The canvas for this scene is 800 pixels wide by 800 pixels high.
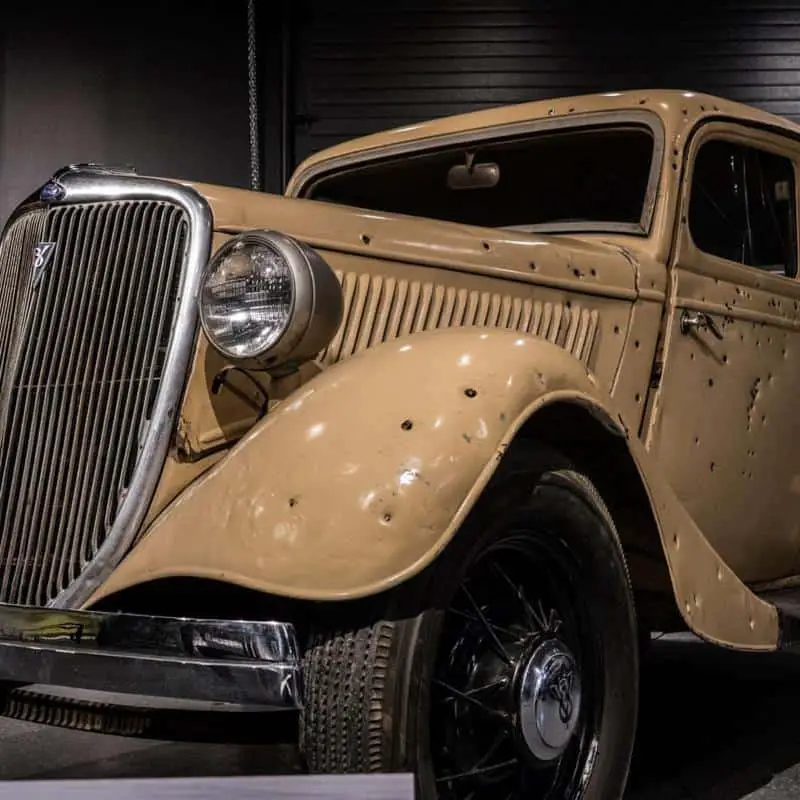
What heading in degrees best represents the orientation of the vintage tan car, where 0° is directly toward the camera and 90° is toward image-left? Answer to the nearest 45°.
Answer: approximately 45°

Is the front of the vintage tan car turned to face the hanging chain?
no
